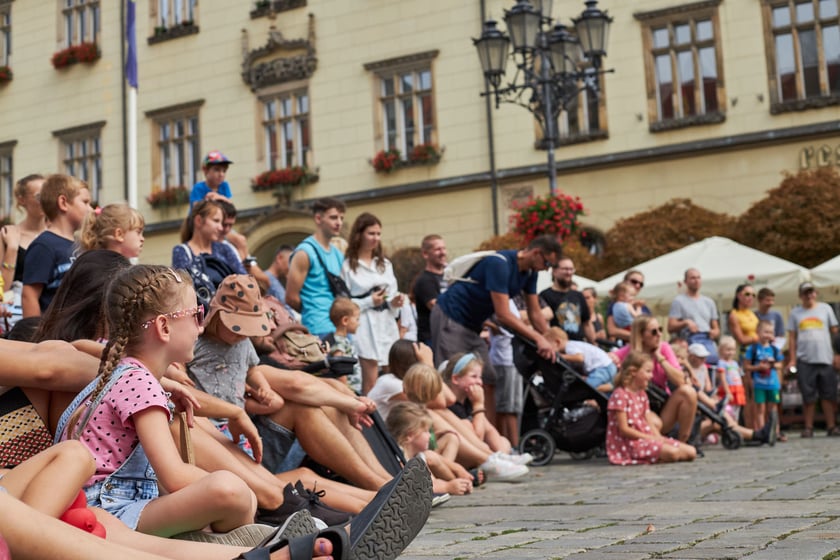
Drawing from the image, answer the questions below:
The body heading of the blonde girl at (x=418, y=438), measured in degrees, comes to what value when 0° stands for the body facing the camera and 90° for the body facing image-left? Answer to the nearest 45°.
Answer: approximately 270°

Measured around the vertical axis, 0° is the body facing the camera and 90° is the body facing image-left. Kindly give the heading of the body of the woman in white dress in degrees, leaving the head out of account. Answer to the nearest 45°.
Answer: approximately 315°

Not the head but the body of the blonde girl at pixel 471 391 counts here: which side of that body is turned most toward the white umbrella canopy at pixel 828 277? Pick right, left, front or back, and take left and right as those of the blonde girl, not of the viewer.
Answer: left

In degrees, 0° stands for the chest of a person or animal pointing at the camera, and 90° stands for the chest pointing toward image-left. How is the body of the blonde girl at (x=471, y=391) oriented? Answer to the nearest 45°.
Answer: approximately 315°

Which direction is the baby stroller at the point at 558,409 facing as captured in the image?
to the viewer's right

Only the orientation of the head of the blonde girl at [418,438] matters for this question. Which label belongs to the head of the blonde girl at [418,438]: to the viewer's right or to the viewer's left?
to the viewer's right

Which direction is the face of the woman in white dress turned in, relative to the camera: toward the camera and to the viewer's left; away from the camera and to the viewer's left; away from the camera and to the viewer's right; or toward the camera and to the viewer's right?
toward the camera and to the viewer's right

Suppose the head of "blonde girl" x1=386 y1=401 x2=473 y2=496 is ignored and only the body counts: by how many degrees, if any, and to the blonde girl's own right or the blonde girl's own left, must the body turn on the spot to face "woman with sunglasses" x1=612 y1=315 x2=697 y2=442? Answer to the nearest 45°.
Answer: approximately 45° to the blonde girl's own left

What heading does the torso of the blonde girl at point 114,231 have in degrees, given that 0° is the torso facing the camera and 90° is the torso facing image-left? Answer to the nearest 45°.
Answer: approximately 270°

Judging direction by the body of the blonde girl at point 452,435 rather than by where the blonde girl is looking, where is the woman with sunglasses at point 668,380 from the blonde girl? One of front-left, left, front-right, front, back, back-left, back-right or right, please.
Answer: front-left

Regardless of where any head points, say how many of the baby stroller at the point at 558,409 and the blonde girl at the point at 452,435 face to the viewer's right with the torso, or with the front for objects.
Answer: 2
